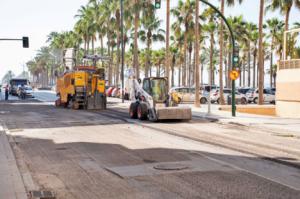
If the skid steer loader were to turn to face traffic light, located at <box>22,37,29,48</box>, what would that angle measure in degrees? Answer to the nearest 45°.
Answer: approximately 180°

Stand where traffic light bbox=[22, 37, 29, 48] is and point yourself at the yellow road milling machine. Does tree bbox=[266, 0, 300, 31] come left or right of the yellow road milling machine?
left

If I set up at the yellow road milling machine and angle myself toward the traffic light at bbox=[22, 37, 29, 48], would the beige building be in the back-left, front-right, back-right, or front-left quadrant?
back-right

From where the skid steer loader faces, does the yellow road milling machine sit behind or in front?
behind

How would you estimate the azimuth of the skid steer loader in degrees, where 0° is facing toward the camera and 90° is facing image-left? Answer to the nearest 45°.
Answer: approximately 315°
